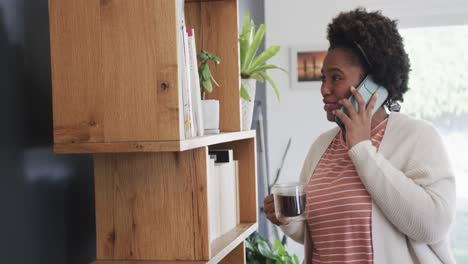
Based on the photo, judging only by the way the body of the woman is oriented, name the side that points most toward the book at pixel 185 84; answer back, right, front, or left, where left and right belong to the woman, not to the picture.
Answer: front

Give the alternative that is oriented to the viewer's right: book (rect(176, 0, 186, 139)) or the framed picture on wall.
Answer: the book

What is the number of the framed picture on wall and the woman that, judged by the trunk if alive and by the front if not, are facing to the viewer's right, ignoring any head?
0

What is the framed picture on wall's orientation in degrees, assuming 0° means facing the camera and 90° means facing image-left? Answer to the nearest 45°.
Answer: approximately 0°

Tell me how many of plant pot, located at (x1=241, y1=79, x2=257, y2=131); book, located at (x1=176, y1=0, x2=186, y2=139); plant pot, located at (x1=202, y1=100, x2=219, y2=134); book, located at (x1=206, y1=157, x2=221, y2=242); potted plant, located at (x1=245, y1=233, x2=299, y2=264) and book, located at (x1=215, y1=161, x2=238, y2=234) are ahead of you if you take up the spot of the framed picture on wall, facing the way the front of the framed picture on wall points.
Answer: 6

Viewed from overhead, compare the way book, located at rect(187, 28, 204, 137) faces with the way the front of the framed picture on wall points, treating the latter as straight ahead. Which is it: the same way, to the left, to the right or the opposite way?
to the left

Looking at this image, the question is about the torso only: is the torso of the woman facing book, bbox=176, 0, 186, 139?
yes

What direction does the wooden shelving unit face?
to the viewer's right
